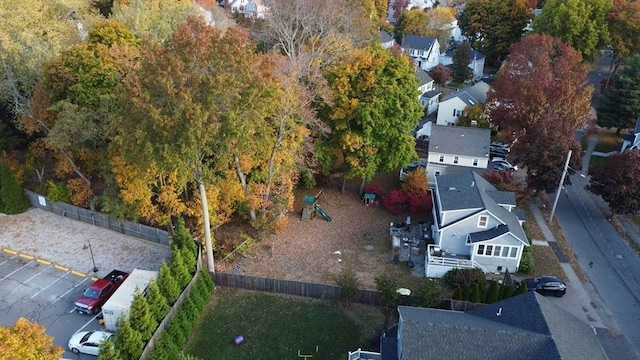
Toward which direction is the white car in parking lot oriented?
to the viewer's left

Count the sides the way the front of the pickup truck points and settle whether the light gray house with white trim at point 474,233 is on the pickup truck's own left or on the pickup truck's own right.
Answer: on the pickup truck's own left

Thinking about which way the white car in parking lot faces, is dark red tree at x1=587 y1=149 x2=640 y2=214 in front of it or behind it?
behind

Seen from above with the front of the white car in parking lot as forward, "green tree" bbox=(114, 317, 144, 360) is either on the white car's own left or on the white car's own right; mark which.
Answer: on the white car's own left

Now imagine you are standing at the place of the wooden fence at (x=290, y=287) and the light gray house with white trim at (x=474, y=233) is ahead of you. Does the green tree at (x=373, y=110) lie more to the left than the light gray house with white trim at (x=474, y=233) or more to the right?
left
